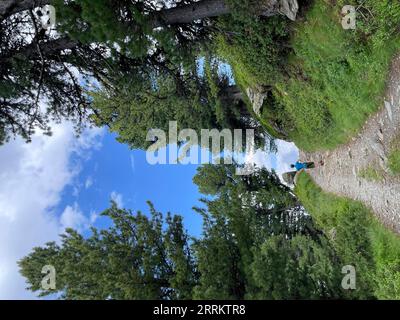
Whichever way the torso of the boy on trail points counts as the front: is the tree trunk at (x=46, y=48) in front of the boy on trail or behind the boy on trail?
behind

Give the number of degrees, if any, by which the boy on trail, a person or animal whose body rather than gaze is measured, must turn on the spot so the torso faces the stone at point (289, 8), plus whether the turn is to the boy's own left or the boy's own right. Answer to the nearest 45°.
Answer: approximately 180°

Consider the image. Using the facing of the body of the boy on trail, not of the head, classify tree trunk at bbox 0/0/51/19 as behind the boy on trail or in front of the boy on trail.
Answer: behind

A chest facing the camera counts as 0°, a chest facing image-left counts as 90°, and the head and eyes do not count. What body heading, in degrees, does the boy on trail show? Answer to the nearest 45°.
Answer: approximately 180°

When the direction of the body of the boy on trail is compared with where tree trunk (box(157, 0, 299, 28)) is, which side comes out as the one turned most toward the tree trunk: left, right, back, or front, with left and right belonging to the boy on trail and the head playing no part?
back
